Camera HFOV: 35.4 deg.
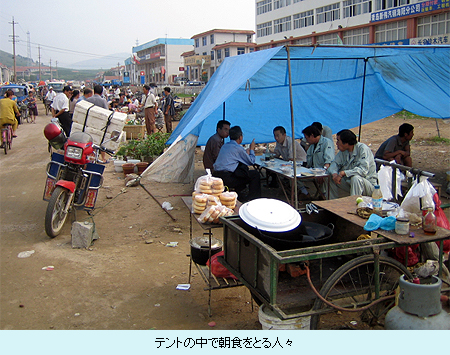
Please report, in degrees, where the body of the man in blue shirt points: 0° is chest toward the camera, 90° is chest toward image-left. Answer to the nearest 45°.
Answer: approximately 225°

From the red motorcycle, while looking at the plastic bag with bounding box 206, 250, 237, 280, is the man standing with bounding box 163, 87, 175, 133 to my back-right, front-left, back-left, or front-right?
back-left

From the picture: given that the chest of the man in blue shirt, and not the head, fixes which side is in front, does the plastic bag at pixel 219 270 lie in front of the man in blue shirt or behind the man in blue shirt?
behind

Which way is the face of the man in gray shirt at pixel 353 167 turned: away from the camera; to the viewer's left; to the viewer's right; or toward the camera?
to the viewer's left

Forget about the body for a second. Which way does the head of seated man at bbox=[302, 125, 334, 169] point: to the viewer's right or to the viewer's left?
to the viewer's left

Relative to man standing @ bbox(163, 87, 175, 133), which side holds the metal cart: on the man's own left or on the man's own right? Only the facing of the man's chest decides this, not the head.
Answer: on the man's own left

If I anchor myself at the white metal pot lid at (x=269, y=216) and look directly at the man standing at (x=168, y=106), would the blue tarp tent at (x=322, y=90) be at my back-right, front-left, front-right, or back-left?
front-right
